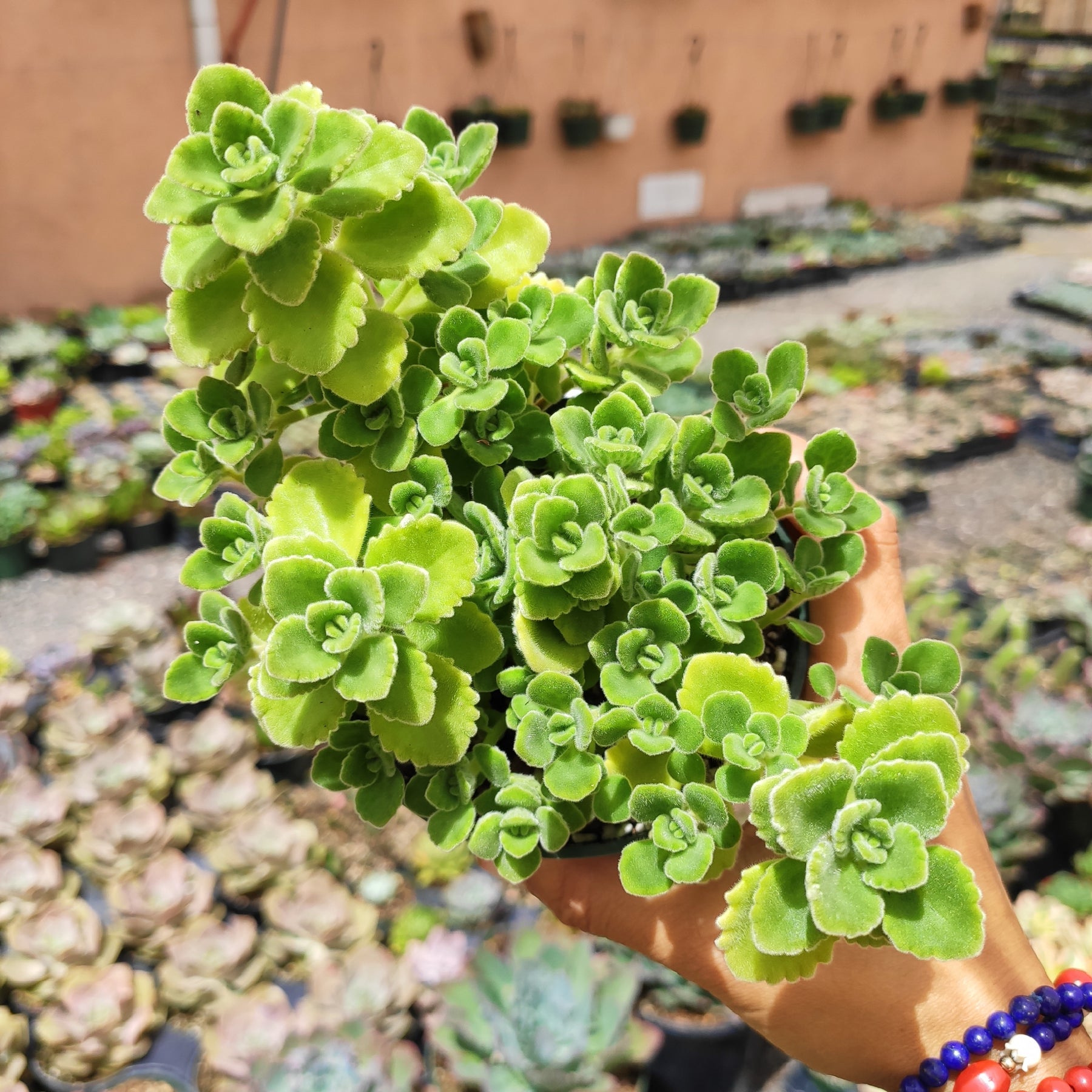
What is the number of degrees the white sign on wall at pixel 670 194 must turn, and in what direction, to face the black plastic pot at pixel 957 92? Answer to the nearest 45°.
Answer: approximately 135° to its left

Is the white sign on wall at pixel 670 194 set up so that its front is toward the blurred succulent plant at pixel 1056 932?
yes

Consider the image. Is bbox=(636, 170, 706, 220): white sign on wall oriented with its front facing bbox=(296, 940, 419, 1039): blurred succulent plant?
yes

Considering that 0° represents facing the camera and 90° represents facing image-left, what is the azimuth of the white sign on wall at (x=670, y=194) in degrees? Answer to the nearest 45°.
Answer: approximately 0°

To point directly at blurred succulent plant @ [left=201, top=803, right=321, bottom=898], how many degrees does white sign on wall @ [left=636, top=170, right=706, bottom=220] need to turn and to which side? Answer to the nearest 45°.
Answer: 0° — it already faces it

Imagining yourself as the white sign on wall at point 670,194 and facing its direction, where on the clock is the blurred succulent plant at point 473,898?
The blurred succulent plant is roughly at 12 o'clock from the white sign on wall.

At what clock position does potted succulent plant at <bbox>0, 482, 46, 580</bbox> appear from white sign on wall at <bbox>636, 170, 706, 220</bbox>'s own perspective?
The potted succulent plant is roughly at 1 o'clock from the white sign on wall.

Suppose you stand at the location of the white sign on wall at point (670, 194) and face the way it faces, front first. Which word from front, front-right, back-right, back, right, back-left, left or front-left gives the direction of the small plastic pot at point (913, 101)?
back-left

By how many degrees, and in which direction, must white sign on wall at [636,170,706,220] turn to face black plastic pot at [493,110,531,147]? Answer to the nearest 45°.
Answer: approximately 45° to its right

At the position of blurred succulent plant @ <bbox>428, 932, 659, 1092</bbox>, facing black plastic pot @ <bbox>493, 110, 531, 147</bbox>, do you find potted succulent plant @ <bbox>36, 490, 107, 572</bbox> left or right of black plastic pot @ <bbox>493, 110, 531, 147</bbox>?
left

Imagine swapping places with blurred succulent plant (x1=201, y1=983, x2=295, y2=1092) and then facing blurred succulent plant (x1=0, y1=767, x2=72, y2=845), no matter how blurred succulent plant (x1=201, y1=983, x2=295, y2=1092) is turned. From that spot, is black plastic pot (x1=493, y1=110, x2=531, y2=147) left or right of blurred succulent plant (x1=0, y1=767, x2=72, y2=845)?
right

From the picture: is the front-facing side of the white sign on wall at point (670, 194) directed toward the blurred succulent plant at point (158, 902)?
yes

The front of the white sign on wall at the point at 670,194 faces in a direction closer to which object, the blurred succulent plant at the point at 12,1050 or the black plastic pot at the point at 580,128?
the blurred succulent plant

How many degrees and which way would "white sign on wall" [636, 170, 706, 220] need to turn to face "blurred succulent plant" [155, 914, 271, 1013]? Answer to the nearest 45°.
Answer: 0° — it already faces it
